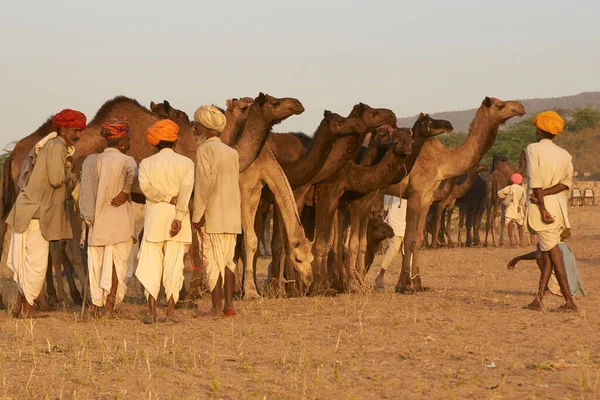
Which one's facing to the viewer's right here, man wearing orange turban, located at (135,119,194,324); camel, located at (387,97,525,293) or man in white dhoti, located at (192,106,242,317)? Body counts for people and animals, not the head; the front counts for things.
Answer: the camel

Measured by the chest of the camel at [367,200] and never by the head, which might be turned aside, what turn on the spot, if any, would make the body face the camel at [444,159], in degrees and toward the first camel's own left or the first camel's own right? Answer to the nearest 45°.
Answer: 0° — it already faces it

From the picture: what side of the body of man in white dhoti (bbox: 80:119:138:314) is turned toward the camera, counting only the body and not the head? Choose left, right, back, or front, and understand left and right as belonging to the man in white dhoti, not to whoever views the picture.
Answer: back

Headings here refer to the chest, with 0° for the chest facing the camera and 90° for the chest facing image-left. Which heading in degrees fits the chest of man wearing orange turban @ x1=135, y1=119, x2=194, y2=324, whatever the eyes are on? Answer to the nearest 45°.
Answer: approximately 180°

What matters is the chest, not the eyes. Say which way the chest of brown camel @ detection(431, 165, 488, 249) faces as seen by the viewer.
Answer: to the viewer's right

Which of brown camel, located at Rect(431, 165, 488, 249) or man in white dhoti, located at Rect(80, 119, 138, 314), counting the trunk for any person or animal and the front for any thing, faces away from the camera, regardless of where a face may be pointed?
the man in white dhoti

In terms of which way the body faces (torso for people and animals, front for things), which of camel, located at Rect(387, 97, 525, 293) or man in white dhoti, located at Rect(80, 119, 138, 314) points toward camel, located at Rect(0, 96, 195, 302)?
the man in white dhoti

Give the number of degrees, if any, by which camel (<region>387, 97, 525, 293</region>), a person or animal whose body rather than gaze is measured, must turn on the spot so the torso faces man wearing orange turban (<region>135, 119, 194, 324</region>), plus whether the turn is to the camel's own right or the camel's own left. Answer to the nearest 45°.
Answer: approximately 135° to the camel's own right

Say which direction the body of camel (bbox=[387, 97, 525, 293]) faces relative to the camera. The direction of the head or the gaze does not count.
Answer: to the viewer's right

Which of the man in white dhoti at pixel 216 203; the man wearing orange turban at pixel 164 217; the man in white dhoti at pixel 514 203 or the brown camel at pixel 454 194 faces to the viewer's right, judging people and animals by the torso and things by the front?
the brown camel

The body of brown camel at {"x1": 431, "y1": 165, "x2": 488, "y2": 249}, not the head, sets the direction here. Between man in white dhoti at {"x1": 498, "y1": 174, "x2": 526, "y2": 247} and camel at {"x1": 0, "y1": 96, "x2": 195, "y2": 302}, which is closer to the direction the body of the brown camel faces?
the man in white dhoti

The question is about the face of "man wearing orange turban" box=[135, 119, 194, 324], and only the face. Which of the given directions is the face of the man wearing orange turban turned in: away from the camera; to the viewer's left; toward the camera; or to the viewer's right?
away from the camera

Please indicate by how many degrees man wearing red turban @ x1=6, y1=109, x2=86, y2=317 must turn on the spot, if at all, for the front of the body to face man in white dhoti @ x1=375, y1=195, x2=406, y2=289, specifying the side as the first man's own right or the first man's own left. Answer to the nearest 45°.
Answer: approximately 45° to the first man's own left

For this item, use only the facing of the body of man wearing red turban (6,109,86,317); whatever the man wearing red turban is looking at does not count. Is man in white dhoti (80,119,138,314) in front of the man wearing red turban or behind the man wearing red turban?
in front

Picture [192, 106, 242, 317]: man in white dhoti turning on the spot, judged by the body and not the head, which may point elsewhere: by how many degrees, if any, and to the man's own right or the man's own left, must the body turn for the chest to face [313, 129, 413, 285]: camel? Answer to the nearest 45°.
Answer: approximately 90° to the man's own right
